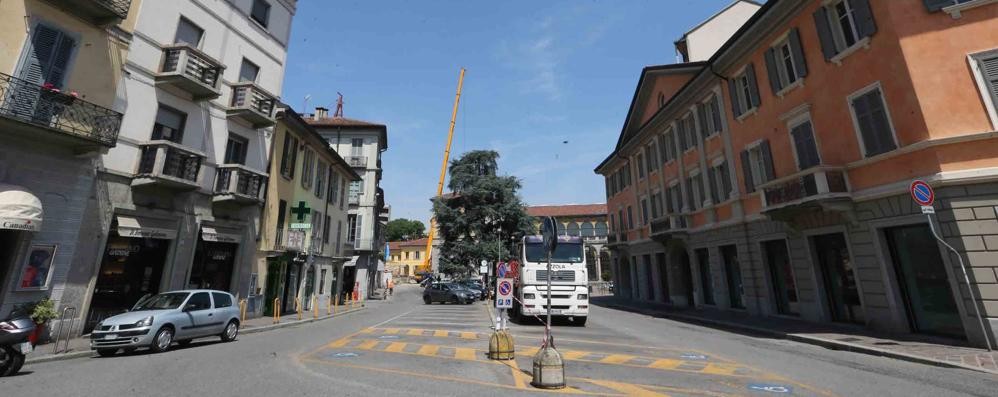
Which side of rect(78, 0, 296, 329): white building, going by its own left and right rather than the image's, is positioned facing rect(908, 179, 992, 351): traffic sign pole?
front

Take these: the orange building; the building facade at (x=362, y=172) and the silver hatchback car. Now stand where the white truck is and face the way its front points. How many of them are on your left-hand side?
1

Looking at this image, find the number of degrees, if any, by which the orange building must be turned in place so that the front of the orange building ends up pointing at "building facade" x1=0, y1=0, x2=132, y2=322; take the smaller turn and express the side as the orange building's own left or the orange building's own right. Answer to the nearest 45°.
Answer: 0° — it already faces it

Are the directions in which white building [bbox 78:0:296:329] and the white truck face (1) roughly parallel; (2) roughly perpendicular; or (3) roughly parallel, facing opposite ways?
roughly perpendicular

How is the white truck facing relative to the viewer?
toward the camera

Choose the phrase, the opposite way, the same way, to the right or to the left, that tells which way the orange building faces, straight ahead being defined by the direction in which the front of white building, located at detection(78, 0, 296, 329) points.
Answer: the opposite way

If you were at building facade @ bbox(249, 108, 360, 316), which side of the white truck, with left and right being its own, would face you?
right

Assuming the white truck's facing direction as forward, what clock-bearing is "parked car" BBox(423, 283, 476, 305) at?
The parked car is roughly at 5 o'clock from the white truck.

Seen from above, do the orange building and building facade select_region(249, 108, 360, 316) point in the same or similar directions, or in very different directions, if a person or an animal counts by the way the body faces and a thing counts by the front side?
very different directions

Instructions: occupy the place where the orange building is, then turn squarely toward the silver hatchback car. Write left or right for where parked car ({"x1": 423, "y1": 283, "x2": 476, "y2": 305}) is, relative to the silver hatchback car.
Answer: right

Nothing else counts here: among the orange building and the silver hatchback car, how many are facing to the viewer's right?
0

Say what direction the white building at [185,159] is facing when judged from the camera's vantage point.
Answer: facing the viewer and to the right of the viewer

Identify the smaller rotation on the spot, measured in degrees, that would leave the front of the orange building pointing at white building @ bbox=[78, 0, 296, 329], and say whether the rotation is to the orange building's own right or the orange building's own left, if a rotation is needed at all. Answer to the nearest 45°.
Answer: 0° — it already faces it

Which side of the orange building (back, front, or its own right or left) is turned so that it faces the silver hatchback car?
front

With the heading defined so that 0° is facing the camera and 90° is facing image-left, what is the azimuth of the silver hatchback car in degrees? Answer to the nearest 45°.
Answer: approximately 45°

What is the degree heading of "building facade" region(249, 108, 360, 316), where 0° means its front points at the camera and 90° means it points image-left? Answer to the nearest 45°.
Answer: approximately 315°
